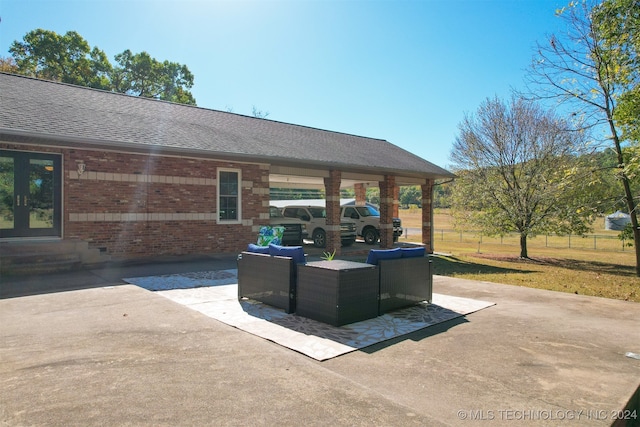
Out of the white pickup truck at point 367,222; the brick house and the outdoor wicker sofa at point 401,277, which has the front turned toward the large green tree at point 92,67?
the outdoor wicker sofa

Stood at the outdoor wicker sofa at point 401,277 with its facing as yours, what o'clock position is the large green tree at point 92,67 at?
The large green tree is roughly at 12 o'clock from the outdoor wicker sofa.

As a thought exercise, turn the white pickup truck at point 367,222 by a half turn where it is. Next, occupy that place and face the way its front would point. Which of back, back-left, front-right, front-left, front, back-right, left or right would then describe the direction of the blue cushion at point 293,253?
back-left

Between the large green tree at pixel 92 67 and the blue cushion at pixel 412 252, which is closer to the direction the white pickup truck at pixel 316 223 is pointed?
the blue cushion

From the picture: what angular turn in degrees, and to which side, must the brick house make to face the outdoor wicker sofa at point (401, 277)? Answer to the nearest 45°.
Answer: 0° — it already faces it

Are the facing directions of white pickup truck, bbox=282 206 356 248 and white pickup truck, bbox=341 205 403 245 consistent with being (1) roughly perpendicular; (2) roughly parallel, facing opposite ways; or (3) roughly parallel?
roughly parallel

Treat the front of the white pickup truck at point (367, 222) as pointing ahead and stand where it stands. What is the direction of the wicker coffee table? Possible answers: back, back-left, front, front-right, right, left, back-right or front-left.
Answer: front-right

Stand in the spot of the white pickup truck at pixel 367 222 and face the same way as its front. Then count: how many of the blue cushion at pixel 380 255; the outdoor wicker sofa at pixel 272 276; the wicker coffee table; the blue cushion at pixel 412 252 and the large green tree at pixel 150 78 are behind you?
1

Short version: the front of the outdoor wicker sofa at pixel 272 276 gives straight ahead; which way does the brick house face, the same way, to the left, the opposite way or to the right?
to the right

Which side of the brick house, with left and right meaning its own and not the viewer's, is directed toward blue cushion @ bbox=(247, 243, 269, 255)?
front

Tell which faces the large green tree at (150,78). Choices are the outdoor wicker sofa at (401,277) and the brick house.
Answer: the outdoor wicker sofa

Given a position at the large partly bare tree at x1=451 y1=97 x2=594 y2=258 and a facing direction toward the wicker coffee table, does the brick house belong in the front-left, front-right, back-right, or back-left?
front-right

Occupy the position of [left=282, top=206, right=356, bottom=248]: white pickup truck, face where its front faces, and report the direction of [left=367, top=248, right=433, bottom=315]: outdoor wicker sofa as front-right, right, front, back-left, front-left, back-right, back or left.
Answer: front-right

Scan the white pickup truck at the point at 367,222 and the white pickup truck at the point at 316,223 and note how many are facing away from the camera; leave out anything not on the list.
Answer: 0

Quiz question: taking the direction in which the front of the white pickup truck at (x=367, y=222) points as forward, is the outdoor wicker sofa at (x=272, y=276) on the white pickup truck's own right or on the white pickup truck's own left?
on the white pickup truck's own right
